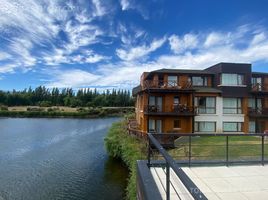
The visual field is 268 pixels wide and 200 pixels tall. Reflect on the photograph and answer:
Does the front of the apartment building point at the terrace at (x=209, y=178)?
yes

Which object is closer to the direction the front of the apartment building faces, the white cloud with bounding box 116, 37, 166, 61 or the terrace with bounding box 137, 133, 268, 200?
the terrace

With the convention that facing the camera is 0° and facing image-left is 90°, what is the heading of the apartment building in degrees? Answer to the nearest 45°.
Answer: approximately 0°
